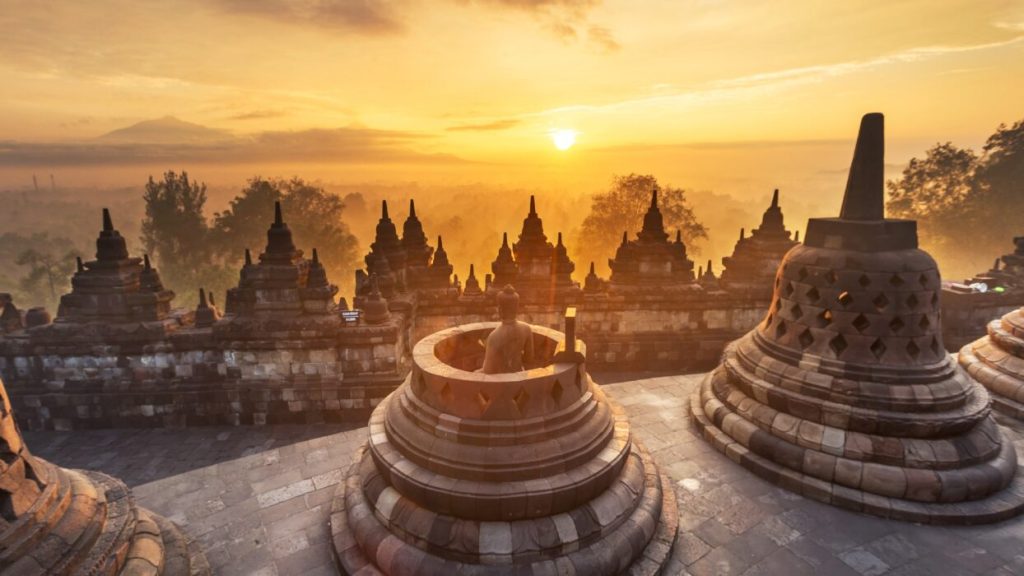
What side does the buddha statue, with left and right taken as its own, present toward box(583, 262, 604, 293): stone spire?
front

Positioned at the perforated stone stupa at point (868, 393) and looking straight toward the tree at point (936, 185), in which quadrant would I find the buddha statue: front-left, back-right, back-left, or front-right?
back-left

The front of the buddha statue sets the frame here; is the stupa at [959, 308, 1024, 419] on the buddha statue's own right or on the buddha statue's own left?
on the buddha statue's own right

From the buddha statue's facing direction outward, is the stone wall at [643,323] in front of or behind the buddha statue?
in front

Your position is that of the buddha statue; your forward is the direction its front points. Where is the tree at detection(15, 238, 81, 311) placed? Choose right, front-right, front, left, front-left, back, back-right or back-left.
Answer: front-left

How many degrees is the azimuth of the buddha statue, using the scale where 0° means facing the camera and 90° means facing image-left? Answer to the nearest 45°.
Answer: approximately 180°

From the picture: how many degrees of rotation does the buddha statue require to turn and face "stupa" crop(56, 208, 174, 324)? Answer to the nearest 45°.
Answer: approximately 45° to its left

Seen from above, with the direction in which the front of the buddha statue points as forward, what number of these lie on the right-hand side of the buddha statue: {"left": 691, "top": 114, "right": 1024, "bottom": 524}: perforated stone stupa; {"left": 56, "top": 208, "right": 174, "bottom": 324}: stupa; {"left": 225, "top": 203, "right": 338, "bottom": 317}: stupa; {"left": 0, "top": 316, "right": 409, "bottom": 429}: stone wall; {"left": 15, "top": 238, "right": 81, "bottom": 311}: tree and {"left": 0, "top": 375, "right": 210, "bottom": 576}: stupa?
1

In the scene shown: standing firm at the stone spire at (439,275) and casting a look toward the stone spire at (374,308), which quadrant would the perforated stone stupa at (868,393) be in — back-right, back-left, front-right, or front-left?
front-left

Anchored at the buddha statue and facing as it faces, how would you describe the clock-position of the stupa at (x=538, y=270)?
The stupa is roughly at 12 o'clock from the buddha statue.

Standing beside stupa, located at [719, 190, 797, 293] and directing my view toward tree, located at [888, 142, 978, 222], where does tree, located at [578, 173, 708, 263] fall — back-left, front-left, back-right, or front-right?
front-left

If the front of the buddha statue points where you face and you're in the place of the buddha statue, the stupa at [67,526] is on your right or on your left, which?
on your left
